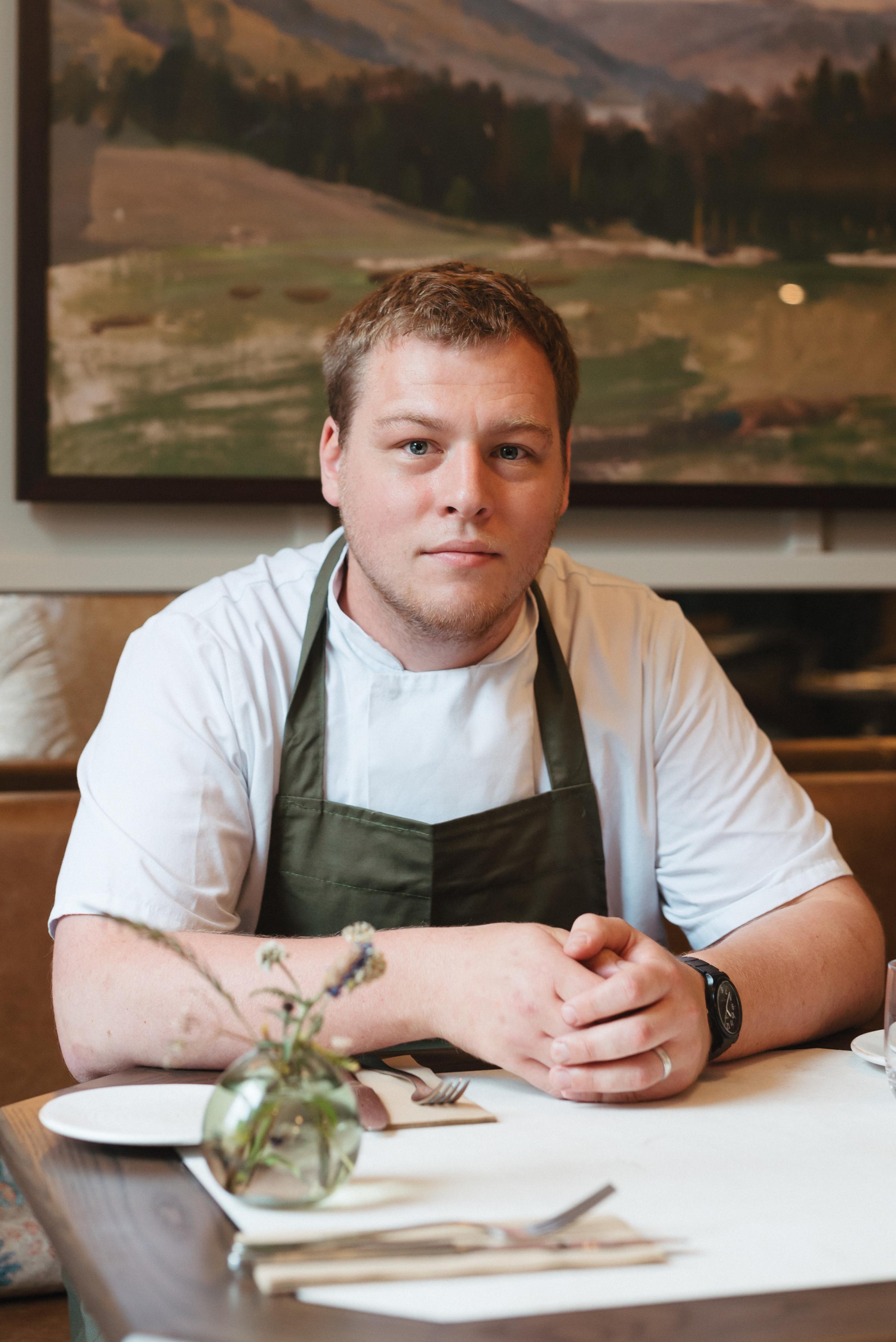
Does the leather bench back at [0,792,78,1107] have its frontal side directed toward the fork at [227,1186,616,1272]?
yes

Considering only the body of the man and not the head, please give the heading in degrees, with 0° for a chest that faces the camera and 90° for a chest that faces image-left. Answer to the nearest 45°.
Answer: approximately 0°
